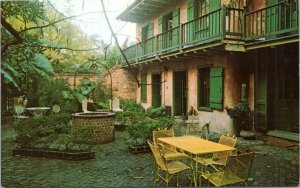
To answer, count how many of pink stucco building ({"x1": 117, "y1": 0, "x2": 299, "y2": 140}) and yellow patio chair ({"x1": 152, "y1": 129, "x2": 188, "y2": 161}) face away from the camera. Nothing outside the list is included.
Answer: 0

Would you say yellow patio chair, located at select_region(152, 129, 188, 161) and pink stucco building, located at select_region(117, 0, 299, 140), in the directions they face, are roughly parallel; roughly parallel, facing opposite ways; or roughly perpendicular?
roughly perpendicular

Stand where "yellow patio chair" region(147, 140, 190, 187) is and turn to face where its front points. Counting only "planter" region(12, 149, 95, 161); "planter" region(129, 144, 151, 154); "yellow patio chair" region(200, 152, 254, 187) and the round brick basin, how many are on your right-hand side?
1

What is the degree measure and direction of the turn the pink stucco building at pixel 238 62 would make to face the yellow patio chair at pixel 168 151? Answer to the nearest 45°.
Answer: approximately 45° to its left

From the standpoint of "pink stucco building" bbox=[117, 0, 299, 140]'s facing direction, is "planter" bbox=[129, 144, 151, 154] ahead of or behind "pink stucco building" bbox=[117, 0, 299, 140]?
ahead

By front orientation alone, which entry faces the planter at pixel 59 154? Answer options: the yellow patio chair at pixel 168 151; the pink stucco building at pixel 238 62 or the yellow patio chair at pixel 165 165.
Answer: the pink stucco building

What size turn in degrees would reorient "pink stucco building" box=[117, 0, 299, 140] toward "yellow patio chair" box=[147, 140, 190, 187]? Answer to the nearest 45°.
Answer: approximately 45° to its left

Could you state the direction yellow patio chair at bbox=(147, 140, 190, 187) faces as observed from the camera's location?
facing away from the viewer and to the right of the viewer

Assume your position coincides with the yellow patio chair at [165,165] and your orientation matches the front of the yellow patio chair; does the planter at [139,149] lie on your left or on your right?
on your left

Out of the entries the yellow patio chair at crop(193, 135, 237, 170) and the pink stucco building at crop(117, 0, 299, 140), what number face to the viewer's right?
0

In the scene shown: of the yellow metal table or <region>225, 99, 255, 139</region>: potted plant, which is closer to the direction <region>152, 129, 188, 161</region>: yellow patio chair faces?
the yellow metal table

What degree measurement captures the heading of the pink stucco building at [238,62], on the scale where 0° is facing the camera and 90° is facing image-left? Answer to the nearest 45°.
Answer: approximately 45°

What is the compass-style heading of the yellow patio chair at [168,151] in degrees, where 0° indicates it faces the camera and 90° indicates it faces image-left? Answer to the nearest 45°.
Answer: approximately 315°
